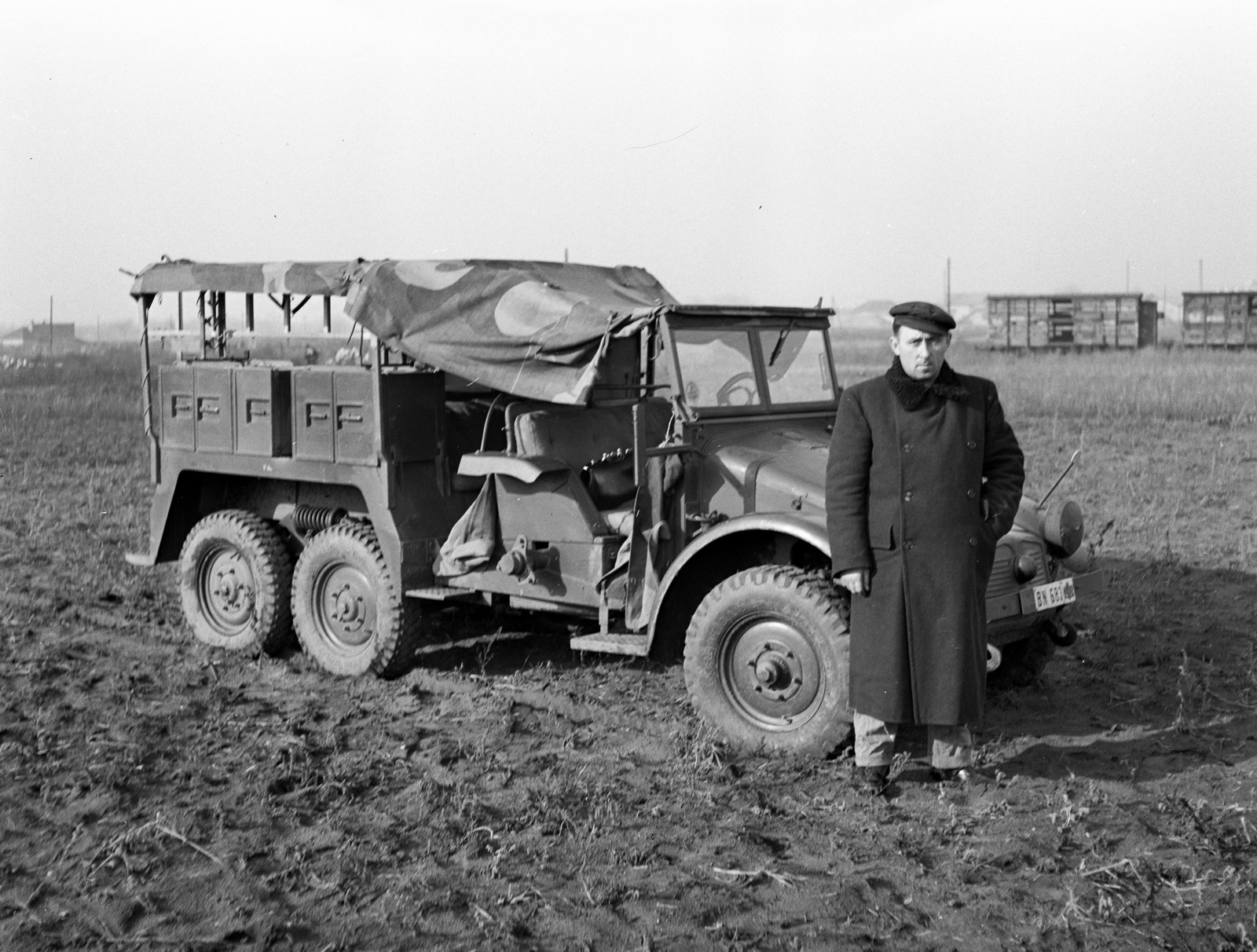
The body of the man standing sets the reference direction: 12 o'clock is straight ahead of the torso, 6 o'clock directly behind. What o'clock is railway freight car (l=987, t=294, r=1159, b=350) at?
The railway freight car is roughly at 6 o'clock from the man standing.

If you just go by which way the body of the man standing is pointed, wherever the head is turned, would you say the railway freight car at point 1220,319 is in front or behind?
behind

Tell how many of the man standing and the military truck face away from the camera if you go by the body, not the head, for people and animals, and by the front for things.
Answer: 0

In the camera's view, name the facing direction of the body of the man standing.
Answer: toward the camera

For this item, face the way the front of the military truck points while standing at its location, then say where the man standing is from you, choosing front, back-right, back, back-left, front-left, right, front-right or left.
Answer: front

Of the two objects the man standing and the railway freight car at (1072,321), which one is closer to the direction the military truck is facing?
the man standing

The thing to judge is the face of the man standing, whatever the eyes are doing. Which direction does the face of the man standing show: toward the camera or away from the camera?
toward the camera
